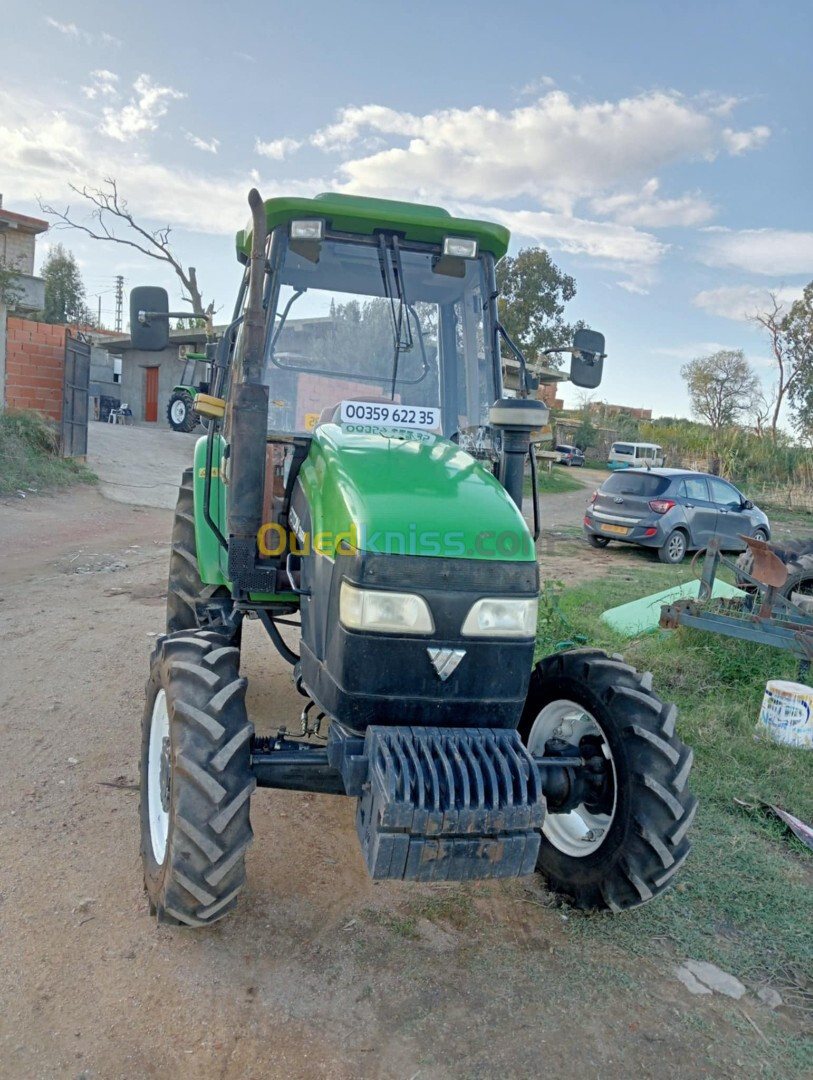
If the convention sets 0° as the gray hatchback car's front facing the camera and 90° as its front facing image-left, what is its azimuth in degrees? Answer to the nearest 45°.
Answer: approximately 225°

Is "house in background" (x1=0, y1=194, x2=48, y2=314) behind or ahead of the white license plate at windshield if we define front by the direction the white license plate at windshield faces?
behind

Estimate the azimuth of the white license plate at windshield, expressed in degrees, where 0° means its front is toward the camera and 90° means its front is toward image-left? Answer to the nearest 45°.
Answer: approximately 0°

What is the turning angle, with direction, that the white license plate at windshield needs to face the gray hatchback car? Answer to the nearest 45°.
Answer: approximately 135° to its left

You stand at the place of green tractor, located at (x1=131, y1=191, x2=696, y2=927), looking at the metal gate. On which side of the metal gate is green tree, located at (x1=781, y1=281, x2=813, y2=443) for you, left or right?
right

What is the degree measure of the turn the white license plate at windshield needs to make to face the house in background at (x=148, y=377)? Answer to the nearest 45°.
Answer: approximately 180°

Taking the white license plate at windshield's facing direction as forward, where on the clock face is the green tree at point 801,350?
The green tree is roughly at 7 o'clock from the white license plate at windshield.

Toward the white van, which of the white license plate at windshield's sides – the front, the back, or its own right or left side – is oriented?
back

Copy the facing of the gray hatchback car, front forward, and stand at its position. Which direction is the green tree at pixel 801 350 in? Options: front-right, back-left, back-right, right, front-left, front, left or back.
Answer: front-left

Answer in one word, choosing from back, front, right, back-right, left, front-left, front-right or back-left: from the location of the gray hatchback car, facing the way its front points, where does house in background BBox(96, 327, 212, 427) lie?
left

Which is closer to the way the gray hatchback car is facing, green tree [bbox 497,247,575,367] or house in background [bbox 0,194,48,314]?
the green tree
